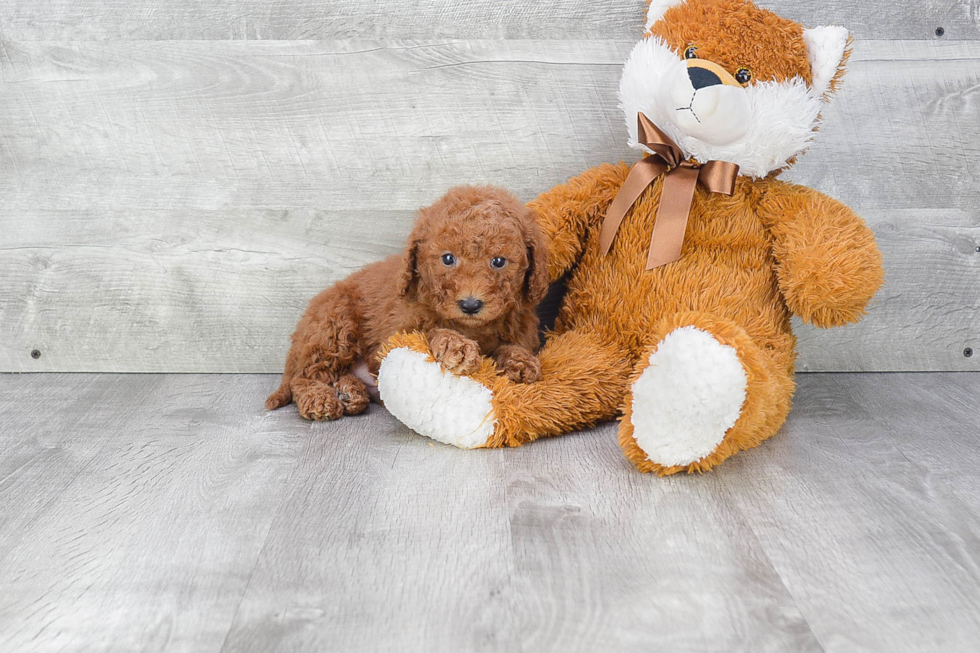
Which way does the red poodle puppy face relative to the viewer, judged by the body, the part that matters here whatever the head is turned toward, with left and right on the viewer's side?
facing the viewer and to the right of the viewer
